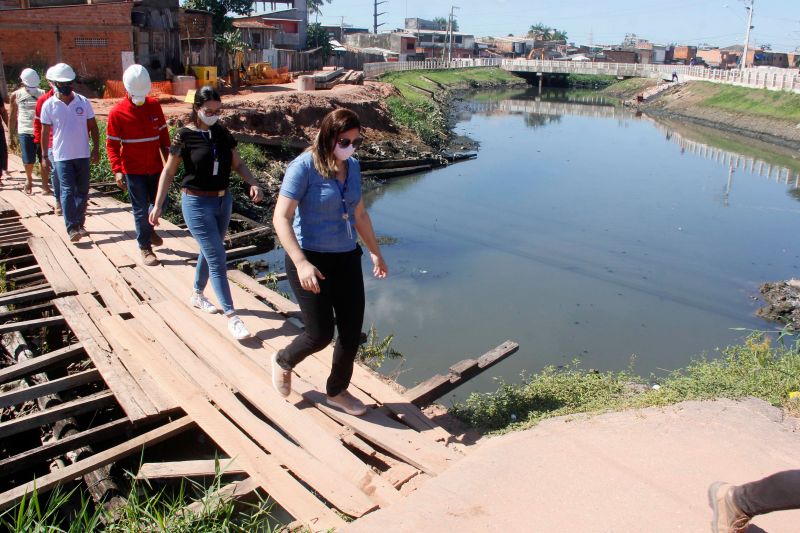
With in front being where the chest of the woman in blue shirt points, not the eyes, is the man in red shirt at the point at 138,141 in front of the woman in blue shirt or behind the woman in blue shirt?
behind

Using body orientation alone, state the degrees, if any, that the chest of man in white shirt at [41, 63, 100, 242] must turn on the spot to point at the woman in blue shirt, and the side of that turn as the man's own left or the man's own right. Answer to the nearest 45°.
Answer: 0° — they already face them

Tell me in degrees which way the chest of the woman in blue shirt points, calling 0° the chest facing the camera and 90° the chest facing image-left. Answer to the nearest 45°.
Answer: approximately 315°

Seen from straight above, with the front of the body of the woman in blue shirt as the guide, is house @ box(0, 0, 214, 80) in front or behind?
behind

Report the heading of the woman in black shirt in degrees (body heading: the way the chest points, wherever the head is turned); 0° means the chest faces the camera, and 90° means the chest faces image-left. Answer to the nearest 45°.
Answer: approximately 315°

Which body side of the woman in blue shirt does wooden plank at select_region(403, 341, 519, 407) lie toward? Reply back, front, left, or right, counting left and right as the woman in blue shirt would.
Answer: left

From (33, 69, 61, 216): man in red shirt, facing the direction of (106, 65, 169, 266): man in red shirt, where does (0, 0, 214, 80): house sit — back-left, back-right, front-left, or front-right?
back-left
